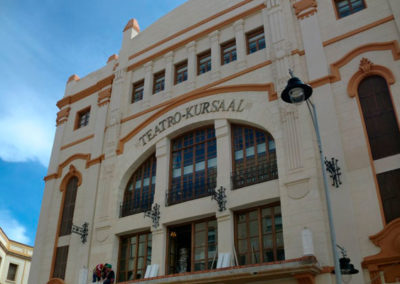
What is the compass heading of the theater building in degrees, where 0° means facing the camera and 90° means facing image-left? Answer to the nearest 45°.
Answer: approximately 45°
